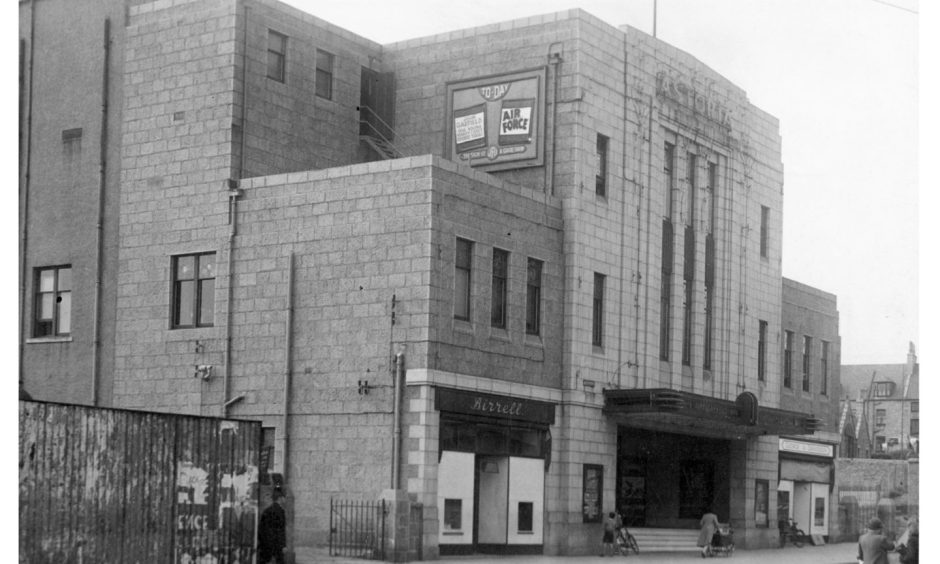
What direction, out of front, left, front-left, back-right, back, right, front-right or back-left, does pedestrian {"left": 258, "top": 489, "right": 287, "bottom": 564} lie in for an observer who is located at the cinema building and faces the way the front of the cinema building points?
front-right

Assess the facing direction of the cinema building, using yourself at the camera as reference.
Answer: facing the viewer and to the right of the viewer

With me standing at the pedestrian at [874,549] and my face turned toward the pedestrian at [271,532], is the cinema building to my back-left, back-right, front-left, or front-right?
front-right

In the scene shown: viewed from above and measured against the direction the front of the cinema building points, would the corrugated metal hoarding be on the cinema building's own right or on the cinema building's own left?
on the cinema building's own right
